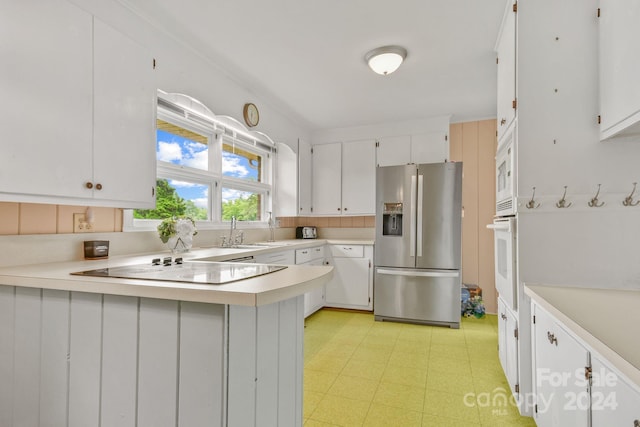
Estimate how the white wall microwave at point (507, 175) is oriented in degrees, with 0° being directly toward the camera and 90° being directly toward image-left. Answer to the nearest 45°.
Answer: approximately 90°

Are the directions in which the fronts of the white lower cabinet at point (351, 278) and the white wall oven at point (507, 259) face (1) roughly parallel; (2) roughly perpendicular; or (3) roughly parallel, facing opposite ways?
roughly perpendicular

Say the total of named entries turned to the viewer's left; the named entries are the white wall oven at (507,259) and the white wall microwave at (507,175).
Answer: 2

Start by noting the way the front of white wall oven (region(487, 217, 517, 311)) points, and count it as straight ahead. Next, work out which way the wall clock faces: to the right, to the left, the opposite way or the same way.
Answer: the opposite way

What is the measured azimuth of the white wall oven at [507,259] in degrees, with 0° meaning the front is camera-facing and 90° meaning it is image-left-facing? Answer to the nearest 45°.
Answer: approximately 90°

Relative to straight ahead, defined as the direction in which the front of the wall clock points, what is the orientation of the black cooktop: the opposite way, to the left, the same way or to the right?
to the left

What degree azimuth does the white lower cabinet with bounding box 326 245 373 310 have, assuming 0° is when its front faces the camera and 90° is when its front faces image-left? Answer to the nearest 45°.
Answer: approximately 0°

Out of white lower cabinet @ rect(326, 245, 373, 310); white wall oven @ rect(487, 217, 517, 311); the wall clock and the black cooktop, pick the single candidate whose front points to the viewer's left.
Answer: the white wall oven
